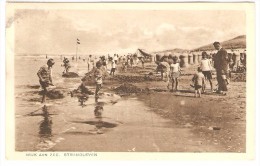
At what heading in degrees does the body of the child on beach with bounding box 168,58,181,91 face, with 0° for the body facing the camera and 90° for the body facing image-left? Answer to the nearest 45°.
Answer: approximately 0°
